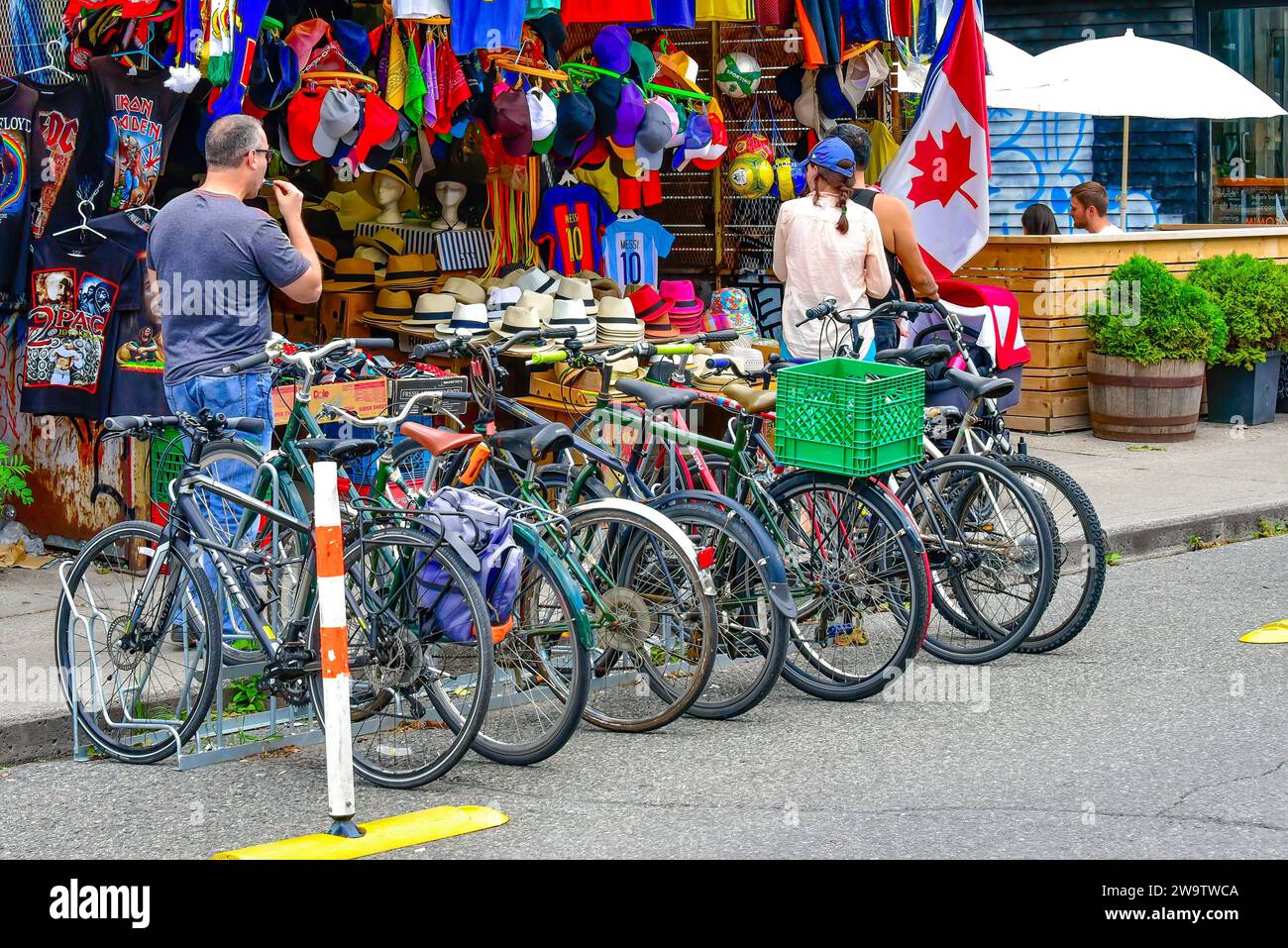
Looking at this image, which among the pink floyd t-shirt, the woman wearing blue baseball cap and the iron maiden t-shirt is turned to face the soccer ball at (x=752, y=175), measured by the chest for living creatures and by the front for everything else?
the woman wearing blue baseball cap

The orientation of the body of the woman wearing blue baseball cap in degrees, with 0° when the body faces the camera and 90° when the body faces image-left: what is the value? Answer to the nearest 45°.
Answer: approximately 180°

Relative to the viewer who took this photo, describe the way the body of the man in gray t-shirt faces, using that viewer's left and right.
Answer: facing away from the viewer and to the right of the viewer

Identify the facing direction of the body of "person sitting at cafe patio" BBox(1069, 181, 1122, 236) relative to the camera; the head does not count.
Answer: to the viewer's left

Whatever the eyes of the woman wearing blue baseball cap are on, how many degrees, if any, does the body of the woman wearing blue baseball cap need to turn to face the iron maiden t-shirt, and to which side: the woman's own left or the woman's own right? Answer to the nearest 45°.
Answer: approximately 90° to the woman's own left

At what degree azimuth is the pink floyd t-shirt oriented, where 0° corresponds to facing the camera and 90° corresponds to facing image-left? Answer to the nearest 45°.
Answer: approximately 0°

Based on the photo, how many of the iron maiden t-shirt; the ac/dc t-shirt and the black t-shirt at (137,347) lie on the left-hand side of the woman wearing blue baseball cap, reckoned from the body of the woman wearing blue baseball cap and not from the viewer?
3
